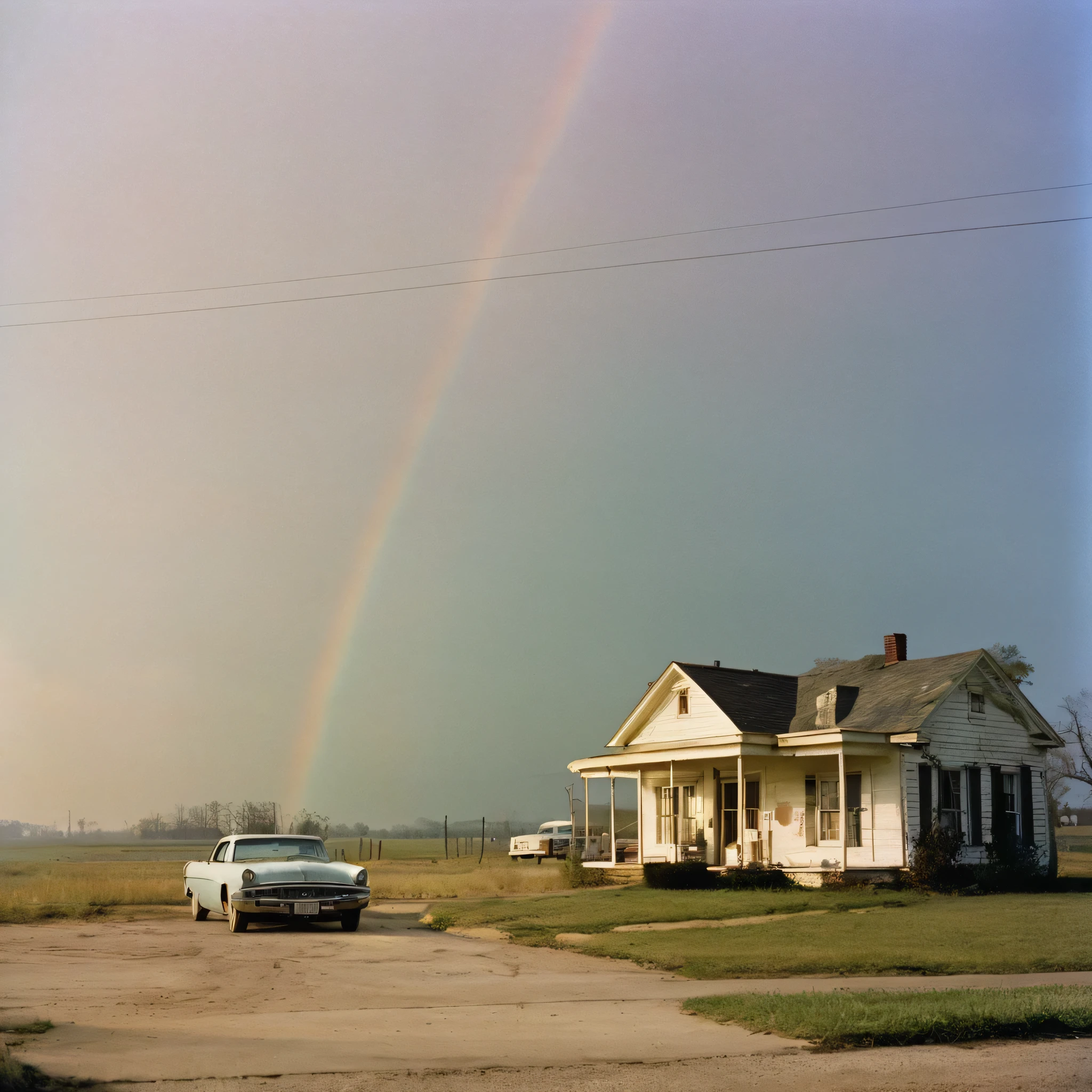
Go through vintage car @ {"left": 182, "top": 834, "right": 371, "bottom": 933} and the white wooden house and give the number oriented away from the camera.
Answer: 0

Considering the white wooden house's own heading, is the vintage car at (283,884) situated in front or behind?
in front

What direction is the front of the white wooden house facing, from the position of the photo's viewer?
facing the viewer and to the left of the viewer

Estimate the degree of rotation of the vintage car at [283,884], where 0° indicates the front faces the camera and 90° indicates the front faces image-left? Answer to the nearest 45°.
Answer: approximately 315°

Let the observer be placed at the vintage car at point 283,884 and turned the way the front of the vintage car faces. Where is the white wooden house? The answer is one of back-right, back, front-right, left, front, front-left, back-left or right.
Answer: left
